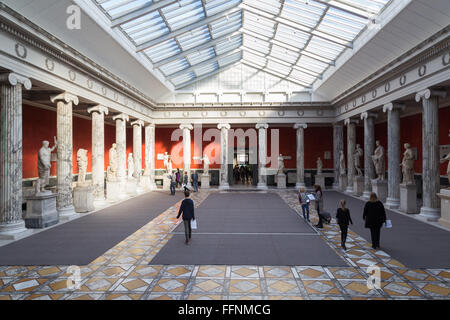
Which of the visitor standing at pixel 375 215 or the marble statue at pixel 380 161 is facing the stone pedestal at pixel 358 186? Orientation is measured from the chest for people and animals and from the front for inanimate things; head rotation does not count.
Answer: the visitor standing

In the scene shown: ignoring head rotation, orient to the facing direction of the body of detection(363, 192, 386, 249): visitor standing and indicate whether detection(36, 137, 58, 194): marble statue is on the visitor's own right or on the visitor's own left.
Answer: on the visitor's own left

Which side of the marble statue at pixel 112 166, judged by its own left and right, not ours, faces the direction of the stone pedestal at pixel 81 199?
right

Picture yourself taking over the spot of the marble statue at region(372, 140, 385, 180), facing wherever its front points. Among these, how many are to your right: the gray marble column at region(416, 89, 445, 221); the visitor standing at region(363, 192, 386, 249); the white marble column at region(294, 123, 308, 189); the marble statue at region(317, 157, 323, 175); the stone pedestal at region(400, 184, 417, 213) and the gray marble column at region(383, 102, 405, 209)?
2

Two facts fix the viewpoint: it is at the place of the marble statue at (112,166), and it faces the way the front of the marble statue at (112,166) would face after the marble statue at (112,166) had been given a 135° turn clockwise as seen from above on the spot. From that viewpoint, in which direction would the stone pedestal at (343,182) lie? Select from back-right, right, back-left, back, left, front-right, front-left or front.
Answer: back

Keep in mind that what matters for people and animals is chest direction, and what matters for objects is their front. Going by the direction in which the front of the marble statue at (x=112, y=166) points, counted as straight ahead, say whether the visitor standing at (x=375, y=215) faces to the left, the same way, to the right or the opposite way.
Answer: to the left

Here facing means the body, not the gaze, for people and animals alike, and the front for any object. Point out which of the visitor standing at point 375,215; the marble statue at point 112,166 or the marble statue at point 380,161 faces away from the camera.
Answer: the visitor standing

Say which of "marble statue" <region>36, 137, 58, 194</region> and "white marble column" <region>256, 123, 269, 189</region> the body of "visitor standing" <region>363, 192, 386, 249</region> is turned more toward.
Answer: the white marble column

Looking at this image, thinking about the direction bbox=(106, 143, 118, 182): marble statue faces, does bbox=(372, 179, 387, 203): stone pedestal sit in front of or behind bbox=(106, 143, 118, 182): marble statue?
in front

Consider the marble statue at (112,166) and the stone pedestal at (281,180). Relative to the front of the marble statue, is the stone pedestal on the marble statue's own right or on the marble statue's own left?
on the marble statue's own left

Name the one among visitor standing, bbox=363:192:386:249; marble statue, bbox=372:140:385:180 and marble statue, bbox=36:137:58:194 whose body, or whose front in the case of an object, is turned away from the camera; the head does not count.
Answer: the visitor standing

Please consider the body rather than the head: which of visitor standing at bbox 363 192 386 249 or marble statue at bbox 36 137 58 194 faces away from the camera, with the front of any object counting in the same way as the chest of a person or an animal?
the visitor standing

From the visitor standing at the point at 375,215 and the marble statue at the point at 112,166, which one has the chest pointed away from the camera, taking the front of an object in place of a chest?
the visitor standing

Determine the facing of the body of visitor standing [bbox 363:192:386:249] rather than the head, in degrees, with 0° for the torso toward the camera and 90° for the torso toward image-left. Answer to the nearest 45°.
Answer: approximately 180°

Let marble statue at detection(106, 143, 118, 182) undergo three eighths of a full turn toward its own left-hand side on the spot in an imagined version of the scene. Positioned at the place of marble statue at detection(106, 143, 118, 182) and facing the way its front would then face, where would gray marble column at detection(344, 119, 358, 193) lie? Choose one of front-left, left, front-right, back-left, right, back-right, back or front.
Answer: right

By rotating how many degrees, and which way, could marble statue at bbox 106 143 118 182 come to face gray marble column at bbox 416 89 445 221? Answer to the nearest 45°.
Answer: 0° — it already faces it

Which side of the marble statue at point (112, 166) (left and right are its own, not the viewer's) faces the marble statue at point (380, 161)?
front

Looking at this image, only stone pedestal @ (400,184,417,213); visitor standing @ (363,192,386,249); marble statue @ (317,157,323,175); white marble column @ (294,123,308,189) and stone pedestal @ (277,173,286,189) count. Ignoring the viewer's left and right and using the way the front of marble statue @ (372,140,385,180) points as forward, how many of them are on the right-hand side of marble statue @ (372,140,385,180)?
3
